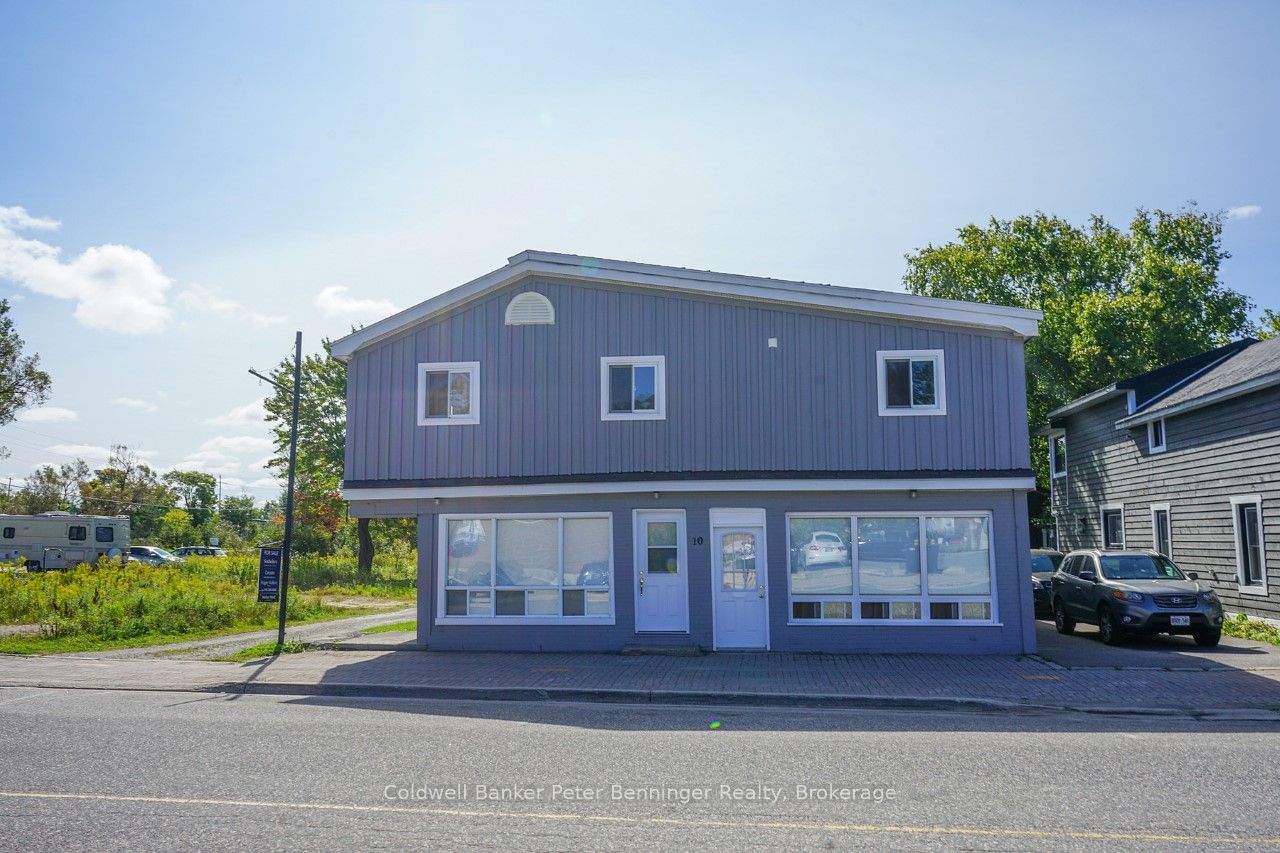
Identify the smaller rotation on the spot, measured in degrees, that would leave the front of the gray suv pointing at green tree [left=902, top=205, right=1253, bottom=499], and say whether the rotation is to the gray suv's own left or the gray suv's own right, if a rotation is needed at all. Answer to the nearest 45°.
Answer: approximately 135° to the gray suv's own left

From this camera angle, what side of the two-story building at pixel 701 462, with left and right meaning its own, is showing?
front

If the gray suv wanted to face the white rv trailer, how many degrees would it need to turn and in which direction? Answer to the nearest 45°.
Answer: approximately 135° to its right

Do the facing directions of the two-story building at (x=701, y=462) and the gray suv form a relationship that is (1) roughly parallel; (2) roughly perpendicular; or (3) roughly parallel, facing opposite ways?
roughly parallel

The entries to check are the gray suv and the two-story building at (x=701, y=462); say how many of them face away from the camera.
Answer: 0

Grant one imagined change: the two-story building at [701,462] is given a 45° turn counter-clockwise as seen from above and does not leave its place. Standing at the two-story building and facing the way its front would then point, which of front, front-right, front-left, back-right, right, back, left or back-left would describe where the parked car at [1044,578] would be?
left

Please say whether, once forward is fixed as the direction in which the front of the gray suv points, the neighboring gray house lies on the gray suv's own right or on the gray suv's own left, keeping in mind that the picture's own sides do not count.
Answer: on the gray suv's own left

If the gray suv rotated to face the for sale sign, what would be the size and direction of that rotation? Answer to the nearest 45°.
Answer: approximately 90° to its right

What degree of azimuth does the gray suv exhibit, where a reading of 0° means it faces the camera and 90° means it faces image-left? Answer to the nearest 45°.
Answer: approximately 315°

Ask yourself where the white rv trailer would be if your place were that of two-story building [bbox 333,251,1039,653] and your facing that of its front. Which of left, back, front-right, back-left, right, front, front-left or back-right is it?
back-right

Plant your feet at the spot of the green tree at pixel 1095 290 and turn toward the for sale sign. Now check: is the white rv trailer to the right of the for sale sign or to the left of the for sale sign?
right

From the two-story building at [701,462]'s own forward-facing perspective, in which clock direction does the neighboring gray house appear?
The neighboring gray house is roughly at 8 o'clock from the two-story building.

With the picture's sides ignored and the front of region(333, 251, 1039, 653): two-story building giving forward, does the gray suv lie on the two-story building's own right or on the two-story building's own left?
on the two-story building's own left

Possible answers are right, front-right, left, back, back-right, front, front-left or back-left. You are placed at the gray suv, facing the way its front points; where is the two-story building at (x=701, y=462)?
right
